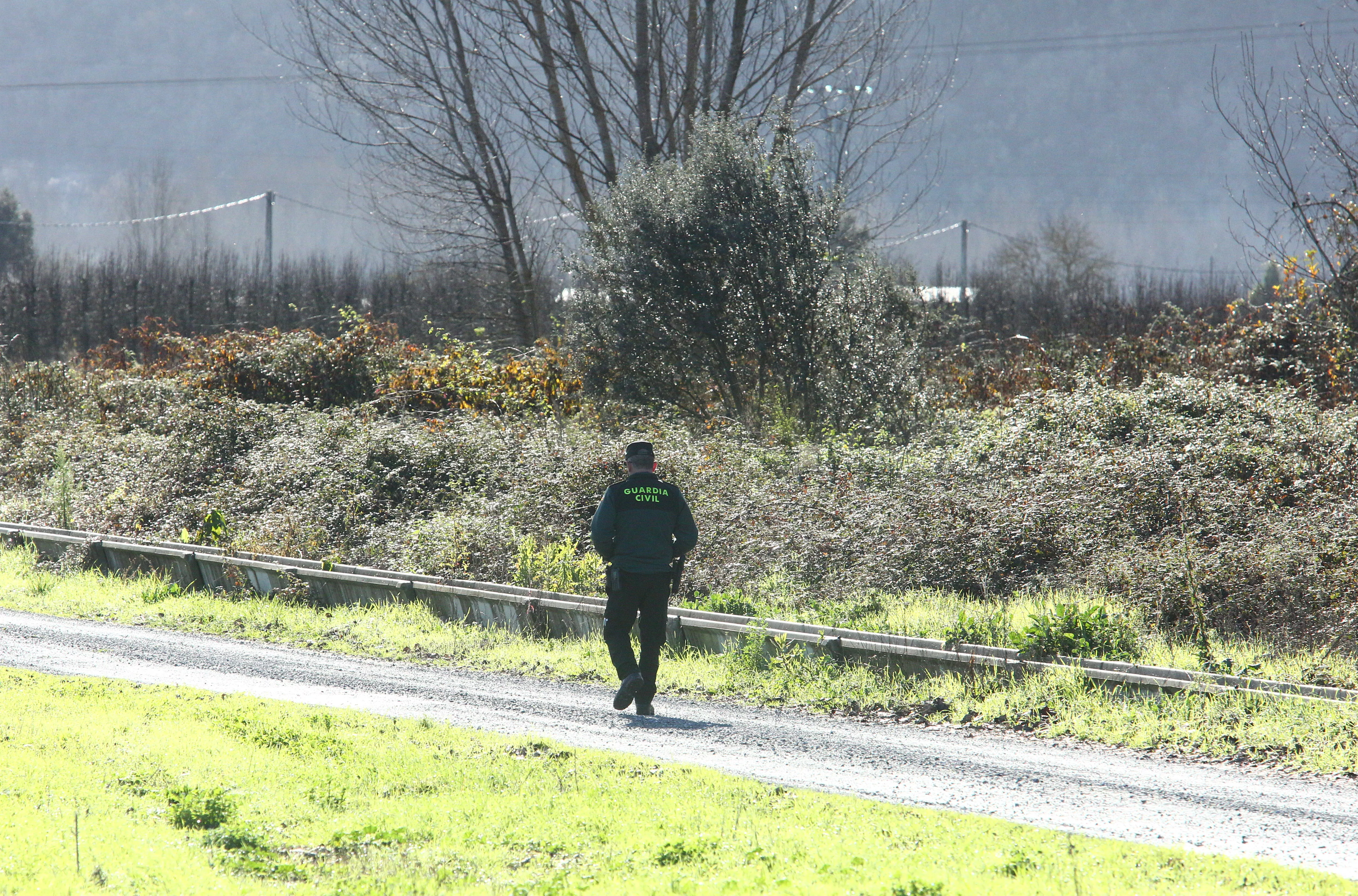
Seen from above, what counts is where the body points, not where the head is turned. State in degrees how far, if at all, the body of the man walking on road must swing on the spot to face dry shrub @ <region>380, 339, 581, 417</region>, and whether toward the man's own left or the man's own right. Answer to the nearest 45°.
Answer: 0° — they already face it

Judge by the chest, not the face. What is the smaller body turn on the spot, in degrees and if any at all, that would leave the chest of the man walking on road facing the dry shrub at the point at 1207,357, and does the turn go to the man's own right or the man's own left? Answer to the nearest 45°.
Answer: approximately 45° to the man's own right

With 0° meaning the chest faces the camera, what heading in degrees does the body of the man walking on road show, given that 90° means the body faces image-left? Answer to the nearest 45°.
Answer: approximately 180°

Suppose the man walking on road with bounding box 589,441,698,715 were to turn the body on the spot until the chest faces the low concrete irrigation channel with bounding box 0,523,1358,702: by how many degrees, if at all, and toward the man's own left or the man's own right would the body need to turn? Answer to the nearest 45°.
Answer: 0° — they already face it

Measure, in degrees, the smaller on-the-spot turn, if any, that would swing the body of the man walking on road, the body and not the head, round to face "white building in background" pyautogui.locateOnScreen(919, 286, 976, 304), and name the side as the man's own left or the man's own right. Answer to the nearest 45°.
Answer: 0° — they already face it
